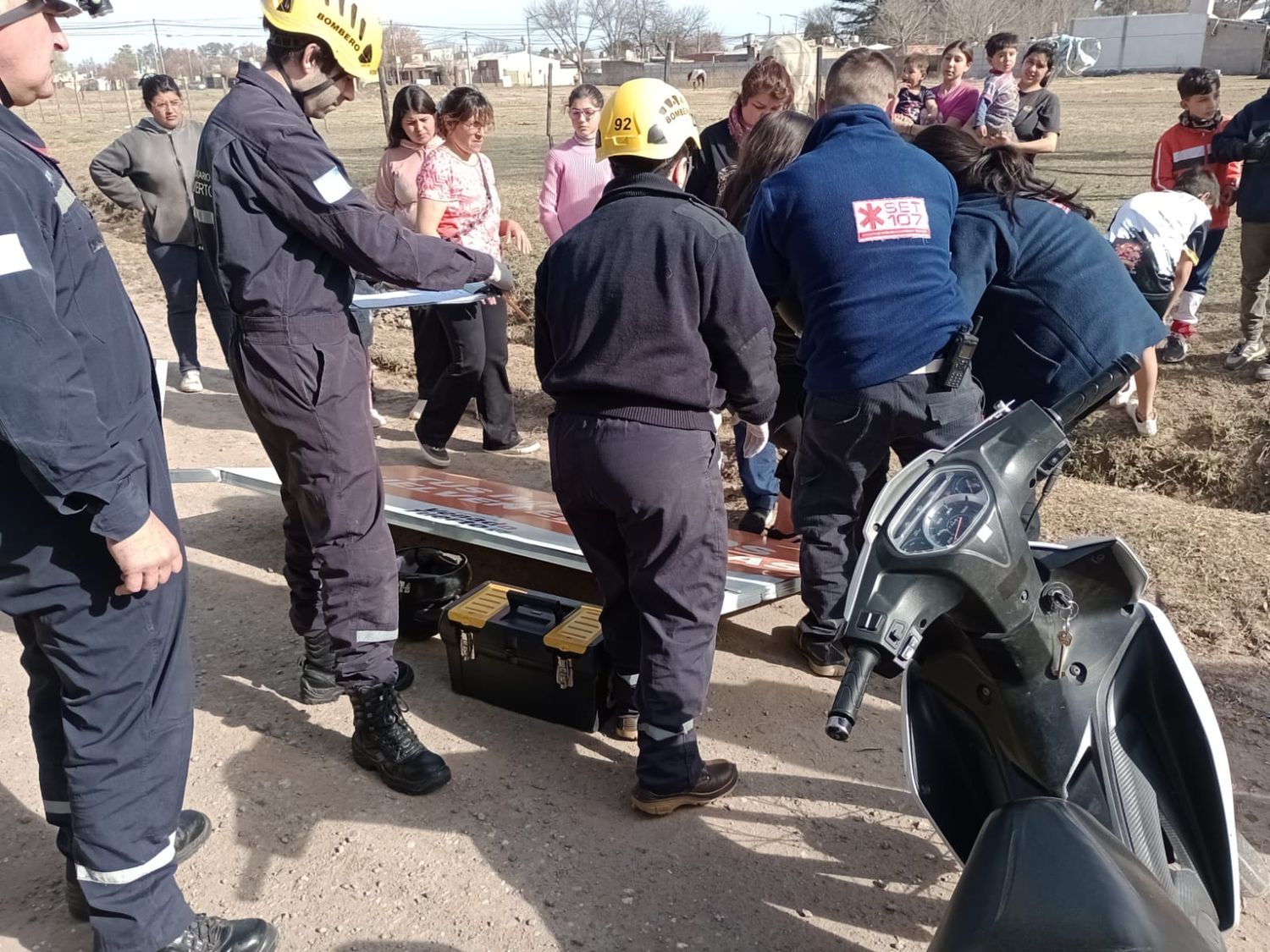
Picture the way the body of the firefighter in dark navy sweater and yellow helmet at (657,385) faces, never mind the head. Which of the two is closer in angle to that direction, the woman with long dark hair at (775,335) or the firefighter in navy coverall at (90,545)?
the woman with long dark hair

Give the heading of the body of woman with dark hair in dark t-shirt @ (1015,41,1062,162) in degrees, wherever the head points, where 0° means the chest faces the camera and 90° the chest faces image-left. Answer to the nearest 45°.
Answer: approximately 45°

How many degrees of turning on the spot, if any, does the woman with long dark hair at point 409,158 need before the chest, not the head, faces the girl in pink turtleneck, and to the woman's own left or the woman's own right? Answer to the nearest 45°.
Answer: approximately 45° to the woman's own left

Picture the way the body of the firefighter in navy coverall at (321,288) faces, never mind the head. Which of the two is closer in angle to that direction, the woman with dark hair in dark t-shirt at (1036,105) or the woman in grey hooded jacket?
the woman with dark hair in dark t-shirt

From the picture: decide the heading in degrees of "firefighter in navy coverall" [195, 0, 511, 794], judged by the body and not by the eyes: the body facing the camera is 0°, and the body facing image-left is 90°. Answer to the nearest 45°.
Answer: approximately 270°

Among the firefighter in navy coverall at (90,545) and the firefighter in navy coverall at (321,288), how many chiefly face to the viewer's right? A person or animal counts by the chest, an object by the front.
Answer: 2

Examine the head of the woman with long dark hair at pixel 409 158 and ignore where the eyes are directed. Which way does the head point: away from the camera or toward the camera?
toward the camera

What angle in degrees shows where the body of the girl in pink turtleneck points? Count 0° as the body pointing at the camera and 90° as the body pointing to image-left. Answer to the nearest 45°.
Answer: approximately 0°

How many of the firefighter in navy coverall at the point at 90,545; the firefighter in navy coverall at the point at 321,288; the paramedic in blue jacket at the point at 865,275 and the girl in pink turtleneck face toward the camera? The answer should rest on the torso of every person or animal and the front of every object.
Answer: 1

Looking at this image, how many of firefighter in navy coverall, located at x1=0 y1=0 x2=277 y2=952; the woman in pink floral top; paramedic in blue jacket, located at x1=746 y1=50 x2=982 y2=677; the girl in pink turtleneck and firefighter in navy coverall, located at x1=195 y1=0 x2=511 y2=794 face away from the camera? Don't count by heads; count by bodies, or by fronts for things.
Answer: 1

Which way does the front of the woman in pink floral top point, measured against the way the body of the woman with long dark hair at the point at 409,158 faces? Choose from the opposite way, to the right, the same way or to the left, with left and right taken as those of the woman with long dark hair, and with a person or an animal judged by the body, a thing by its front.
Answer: the same way

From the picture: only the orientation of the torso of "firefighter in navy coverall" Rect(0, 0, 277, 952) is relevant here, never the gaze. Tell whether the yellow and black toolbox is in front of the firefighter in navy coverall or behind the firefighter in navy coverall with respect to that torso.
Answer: in front

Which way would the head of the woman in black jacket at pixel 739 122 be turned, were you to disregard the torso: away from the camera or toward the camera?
toward the camera

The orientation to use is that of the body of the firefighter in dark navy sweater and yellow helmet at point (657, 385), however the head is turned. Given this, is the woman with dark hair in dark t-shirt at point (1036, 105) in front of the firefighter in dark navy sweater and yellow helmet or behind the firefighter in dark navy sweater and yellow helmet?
in front

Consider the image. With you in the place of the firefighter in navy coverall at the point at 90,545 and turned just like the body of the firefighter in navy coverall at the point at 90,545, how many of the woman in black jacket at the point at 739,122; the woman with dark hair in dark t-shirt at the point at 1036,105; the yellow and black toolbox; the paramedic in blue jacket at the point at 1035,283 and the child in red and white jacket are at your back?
0

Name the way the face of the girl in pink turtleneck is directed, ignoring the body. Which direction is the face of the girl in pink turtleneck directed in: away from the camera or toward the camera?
toward the camera

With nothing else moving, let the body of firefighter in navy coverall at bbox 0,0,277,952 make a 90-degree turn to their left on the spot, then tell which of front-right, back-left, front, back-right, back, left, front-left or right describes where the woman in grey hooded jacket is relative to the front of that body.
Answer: front

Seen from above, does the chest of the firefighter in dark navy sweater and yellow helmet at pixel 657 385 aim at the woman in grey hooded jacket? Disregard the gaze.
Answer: no

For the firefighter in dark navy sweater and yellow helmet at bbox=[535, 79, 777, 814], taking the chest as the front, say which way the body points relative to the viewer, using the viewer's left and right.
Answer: facing away from the viewer and to the right of the viewer
